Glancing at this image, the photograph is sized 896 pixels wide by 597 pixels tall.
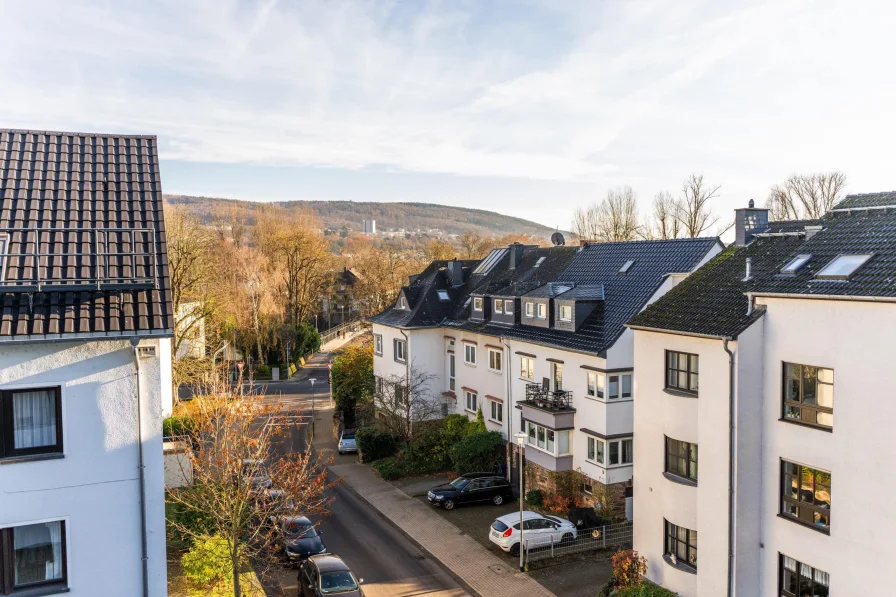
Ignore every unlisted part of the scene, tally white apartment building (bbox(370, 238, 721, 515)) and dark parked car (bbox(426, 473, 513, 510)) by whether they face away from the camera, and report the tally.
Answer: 0

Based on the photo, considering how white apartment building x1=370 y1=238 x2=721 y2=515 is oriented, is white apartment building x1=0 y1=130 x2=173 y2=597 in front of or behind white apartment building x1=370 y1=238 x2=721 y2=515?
in front

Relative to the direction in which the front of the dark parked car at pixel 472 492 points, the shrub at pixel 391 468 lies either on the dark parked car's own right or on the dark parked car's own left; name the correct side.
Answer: on the dark parked car's own right

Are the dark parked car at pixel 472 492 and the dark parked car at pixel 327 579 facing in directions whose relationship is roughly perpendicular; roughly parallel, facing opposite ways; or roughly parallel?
roughly perpendicular

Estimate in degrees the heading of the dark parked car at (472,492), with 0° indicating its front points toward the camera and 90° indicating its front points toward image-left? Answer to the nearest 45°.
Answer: approximately 45°

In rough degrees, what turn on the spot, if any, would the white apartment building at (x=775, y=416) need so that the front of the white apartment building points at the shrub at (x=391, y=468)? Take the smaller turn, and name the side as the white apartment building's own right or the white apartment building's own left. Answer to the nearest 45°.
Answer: approximately 90° to the white apartment building's own right

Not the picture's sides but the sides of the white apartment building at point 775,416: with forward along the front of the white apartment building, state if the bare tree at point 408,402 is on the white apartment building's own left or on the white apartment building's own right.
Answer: on the white apartment building's own right

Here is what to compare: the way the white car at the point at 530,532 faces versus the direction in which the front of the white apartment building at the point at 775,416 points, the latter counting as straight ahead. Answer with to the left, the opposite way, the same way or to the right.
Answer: the opposite way

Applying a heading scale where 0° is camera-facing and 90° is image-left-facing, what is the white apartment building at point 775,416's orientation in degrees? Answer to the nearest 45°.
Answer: approximately 45°

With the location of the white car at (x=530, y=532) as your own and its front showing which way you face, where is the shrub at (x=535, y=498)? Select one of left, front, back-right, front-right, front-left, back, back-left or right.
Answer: front-left

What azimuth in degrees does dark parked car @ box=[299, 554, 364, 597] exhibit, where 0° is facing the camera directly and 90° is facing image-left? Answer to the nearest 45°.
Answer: approximately 315°

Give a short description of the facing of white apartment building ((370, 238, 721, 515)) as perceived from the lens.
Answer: facing the viewer and to the left of the viewer

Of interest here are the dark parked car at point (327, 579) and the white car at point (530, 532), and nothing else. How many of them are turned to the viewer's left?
0
